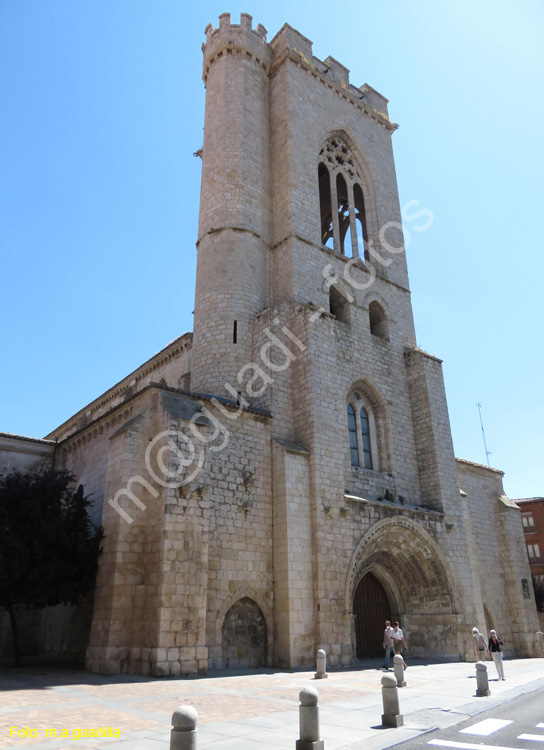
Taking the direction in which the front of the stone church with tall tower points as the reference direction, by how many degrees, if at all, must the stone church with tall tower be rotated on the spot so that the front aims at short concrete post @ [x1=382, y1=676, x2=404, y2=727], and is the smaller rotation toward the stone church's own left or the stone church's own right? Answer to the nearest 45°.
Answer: approximately 45° to the stone church's own right

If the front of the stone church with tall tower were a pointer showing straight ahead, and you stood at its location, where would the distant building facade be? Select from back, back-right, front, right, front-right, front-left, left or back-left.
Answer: left

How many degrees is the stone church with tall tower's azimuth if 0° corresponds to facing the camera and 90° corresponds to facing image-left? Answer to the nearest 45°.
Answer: approximately 315°

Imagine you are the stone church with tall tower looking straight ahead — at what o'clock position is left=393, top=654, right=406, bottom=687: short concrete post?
The short concrete post is roughly at 1 o'clock from the stone church with tall tower.

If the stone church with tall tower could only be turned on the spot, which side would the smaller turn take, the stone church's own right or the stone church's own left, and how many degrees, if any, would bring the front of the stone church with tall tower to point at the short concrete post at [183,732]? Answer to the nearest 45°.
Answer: approximately 45° to the stone church's own right
